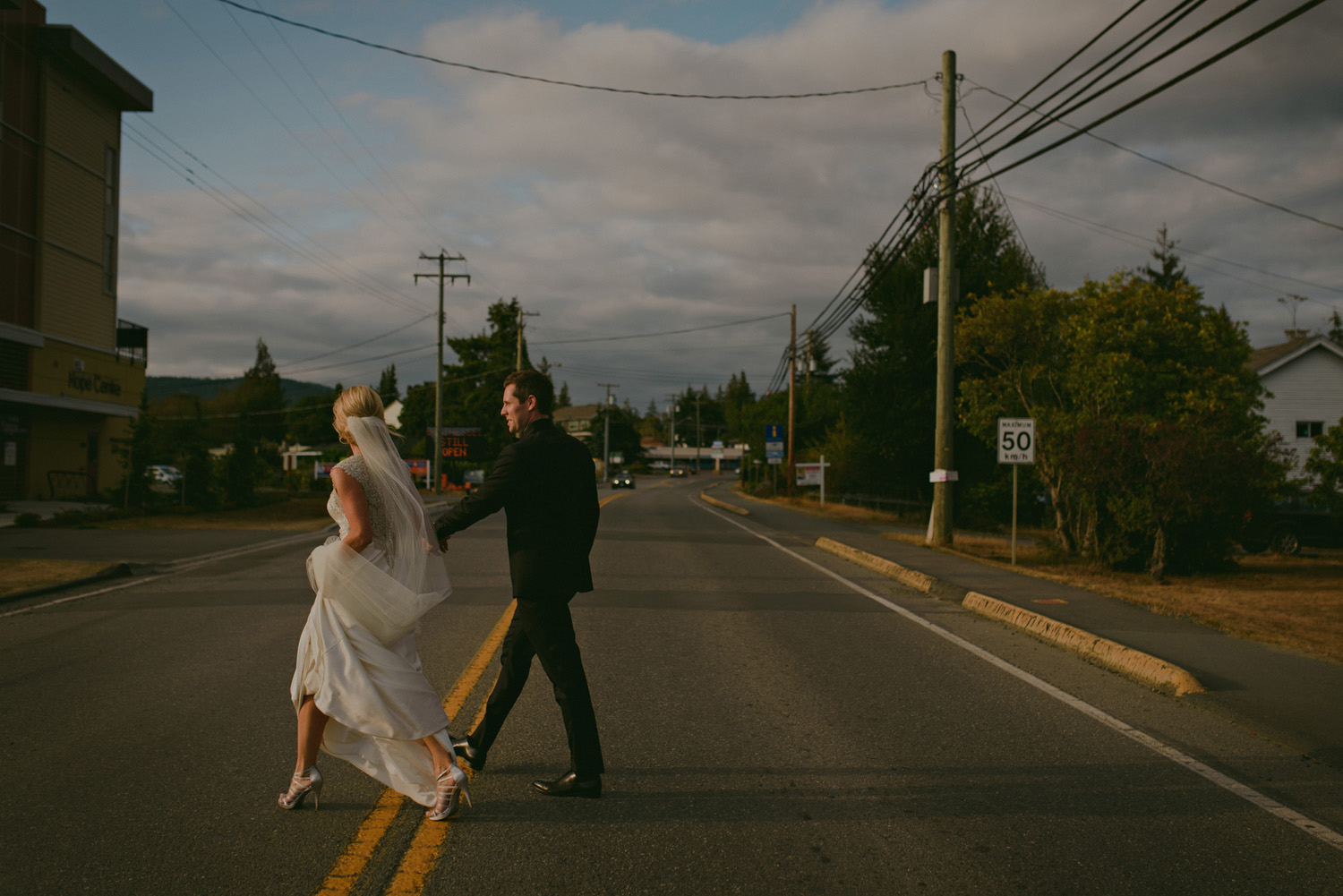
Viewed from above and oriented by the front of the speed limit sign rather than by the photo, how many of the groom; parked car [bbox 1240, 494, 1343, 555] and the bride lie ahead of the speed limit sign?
2

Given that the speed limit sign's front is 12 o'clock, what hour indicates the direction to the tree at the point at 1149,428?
The tree is roughly at 8 o'clock from the speed limit sign.

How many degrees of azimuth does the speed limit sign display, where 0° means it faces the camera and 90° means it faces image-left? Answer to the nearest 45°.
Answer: approximately 0°

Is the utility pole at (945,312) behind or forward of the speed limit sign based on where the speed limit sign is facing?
behind

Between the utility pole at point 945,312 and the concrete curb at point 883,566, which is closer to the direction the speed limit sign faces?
the concrete curb

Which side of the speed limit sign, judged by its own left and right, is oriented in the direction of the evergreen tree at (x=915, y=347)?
back

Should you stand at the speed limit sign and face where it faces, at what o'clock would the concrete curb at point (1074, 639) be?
The concrete curb is roughly at 12 o'clock from the speed limit sign.

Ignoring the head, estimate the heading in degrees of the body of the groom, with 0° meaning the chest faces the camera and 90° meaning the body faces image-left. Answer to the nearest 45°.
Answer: approximately 90°

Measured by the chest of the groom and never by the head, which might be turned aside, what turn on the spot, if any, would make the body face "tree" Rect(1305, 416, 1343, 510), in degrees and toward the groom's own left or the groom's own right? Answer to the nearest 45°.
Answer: approximately 135° to the groom's own right

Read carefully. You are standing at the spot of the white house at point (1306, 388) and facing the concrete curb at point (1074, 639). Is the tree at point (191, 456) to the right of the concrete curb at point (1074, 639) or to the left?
right
